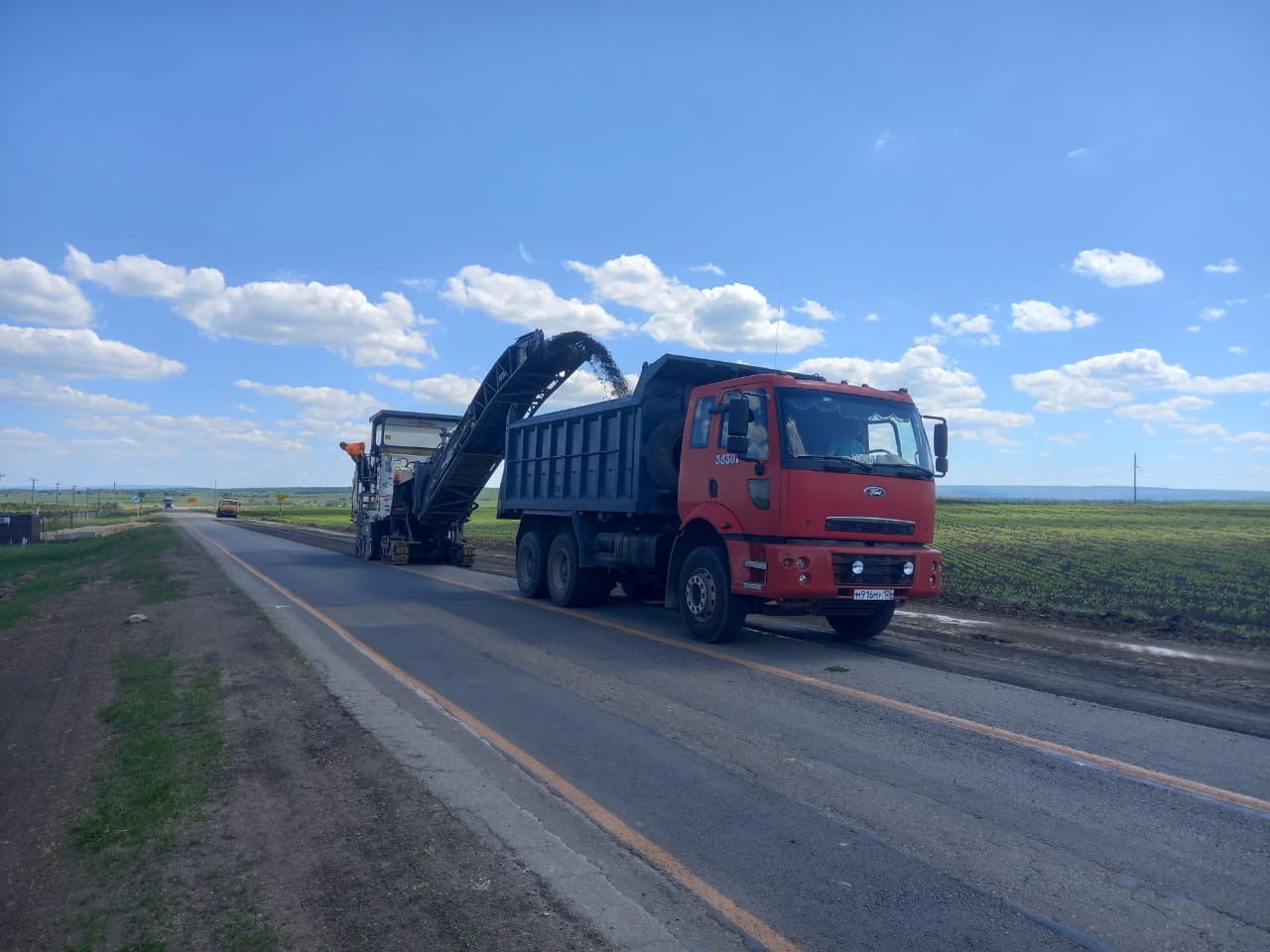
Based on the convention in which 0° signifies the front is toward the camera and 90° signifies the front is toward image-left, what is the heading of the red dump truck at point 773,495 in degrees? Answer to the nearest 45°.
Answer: approximately 315°

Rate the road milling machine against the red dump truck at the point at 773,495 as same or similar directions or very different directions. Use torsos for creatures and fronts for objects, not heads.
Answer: same or similar directions

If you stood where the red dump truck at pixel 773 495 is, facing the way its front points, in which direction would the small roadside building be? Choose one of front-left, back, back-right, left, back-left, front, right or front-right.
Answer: back

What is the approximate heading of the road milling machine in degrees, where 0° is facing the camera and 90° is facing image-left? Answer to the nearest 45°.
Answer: approximately 315°

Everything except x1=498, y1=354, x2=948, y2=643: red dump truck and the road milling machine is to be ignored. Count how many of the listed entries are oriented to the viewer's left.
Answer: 0

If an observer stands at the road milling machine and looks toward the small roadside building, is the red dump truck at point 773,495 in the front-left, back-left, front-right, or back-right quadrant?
back-left

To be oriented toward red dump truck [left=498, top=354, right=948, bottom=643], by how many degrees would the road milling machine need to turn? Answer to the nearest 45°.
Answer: approximately 45° to its right

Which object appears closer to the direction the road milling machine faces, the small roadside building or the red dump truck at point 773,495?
the red dump truck

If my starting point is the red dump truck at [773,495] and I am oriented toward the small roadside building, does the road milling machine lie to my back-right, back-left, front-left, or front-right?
front-right

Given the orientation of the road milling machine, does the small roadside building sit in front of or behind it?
behind

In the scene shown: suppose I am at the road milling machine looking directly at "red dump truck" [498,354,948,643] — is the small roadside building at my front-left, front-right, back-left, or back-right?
back-right
